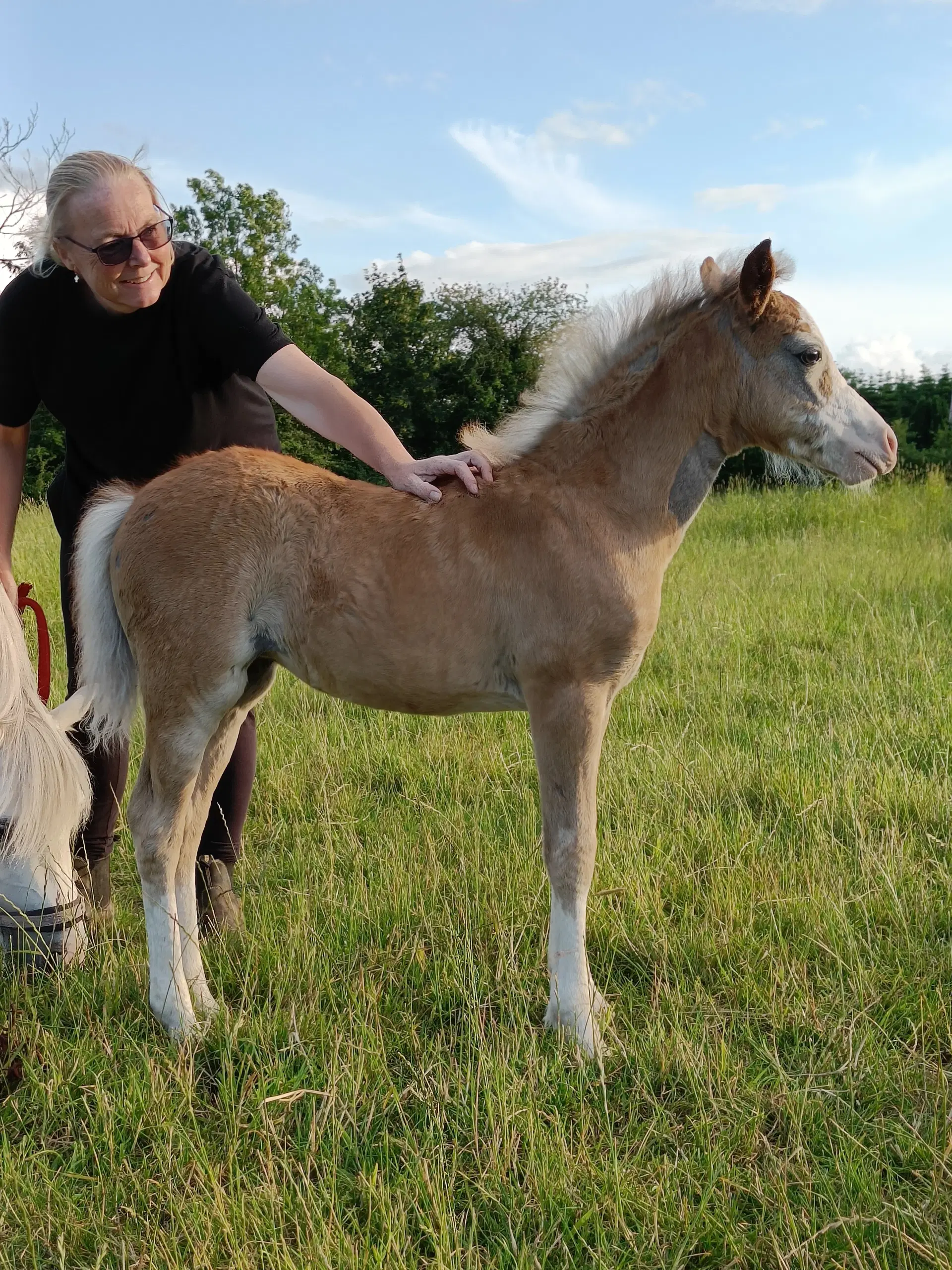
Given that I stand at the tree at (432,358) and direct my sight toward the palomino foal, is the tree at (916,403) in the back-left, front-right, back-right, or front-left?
back-left

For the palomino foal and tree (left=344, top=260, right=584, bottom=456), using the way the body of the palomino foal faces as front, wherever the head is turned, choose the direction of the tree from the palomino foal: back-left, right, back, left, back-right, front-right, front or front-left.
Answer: left

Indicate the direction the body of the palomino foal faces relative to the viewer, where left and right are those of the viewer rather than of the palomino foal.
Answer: facing to the right of the viewer

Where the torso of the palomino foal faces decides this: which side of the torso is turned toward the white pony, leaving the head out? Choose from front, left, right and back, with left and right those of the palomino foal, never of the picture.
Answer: back

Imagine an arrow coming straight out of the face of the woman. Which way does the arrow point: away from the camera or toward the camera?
toward the camera
